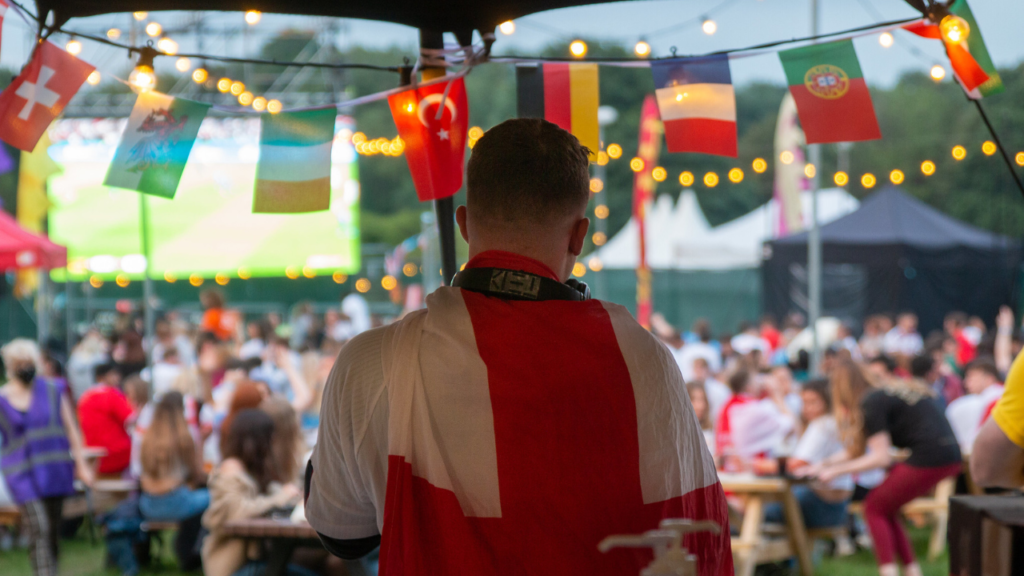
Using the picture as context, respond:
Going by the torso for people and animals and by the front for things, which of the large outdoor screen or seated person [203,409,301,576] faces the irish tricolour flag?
the large outdoor screen

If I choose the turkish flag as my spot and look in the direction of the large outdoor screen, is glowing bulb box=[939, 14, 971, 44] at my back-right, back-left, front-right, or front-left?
back-right

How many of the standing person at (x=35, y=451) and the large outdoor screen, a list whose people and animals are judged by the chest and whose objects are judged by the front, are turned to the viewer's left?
0

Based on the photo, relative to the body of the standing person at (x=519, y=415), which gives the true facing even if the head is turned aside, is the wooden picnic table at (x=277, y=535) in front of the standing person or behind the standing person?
in front

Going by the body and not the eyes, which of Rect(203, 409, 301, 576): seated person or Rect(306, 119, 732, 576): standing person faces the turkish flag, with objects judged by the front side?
the standing person

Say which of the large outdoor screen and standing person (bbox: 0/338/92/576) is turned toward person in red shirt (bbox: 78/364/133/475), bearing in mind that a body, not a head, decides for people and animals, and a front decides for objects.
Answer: the large outdoor screen

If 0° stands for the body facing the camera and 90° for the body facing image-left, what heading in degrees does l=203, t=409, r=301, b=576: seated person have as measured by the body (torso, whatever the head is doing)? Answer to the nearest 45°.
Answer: approximately 225°

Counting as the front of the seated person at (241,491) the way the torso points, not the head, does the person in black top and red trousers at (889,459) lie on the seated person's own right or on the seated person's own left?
on the seated person's own right

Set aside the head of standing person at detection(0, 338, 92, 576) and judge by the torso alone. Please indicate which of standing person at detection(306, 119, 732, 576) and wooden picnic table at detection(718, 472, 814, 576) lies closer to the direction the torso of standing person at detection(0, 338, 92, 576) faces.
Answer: the standing person

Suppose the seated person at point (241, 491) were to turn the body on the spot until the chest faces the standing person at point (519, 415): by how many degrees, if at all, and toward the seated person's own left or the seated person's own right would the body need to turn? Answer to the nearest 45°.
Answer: approximately 135° to the seated person's own right

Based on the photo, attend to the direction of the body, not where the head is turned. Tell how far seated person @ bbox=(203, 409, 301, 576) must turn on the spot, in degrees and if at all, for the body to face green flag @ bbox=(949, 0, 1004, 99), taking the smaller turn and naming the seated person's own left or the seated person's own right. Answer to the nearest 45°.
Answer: approximately 90° to the seated person's own right

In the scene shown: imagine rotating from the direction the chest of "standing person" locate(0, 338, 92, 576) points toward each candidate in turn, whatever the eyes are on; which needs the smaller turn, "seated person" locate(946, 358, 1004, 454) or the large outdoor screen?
the seated person

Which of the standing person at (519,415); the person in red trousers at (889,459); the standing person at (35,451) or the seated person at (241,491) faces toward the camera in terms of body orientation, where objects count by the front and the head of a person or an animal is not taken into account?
the standing person at (35,451)

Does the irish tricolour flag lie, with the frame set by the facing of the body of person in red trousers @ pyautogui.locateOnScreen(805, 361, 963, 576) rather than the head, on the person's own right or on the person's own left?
on the person's own left

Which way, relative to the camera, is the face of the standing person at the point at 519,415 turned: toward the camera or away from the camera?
away from the camera

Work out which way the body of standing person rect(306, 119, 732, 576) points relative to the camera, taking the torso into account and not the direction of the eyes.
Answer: away from the camera

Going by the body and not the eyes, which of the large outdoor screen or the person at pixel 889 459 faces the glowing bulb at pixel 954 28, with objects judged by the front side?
the large outdoor screen

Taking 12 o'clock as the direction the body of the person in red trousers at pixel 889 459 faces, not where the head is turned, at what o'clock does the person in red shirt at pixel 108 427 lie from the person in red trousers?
The person in red shirt is roughly at 12 o'clock from the person in red trousers.
